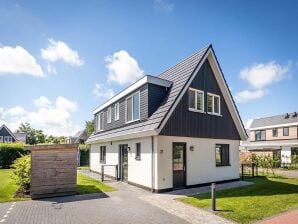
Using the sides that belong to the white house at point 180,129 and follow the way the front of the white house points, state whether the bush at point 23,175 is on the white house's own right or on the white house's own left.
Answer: on the white house's own right

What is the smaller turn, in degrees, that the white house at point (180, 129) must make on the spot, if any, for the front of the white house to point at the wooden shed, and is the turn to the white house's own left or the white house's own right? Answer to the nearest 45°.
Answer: approximately 90° to the white house's own right

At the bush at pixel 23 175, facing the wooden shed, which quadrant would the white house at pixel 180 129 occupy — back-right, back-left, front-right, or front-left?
front-left

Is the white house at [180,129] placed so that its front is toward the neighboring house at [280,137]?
no

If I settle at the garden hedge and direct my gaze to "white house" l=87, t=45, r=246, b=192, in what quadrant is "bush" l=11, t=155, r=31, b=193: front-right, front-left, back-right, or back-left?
front-right
